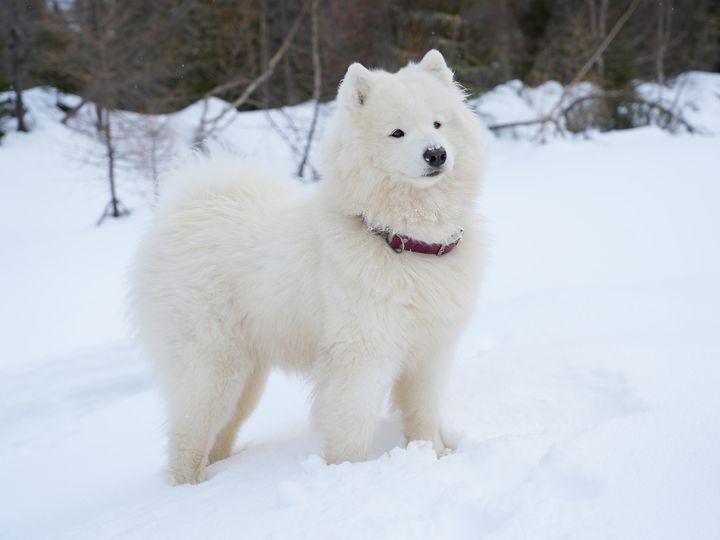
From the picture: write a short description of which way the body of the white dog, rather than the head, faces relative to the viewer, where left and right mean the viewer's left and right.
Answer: facing the viewer and to the right of the viewer
